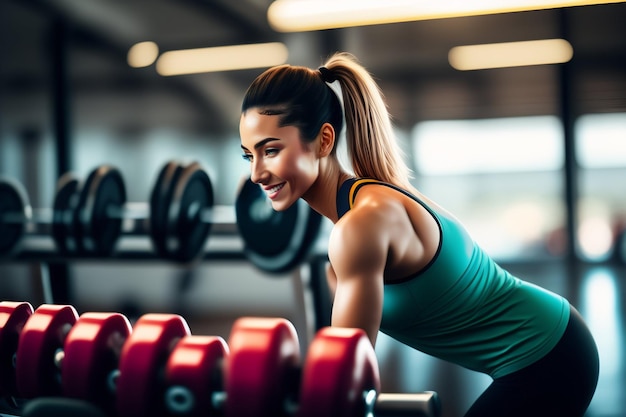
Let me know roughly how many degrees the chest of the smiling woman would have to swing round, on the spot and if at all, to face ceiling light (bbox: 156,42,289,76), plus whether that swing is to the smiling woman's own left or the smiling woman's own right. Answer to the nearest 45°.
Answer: approximately 90° to the smiling woman's own right

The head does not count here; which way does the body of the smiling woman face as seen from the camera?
to the viewer's left

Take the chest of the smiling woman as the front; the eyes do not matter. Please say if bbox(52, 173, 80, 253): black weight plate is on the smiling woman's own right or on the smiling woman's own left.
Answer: on the smiling woman's own right

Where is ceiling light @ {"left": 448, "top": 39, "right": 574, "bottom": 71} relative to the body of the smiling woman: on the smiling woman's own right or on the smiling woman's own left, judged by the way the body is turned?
on the smiling woman's own right

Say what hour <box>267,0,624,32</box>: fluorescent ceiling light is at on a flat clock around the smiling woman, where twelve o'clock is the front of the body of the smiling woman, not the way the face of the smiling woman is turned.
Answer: The fluorescent ceiling light is roughly at 3 o'clock from the smiling woman.

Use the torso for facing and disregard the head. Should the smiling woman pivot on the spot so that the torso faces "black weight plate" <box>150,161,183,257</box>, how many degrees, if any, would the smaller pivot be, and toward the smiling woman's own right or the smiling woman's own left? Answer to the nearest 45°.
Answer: approximately 45° to the smiling woman's own right

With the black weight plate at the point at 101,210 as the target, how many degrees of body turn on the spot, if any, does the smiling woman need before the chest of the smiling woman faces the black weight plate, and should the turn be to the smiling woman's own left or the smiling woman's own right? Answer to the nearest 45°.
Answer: approximately 45° to the smiling woman's own right
